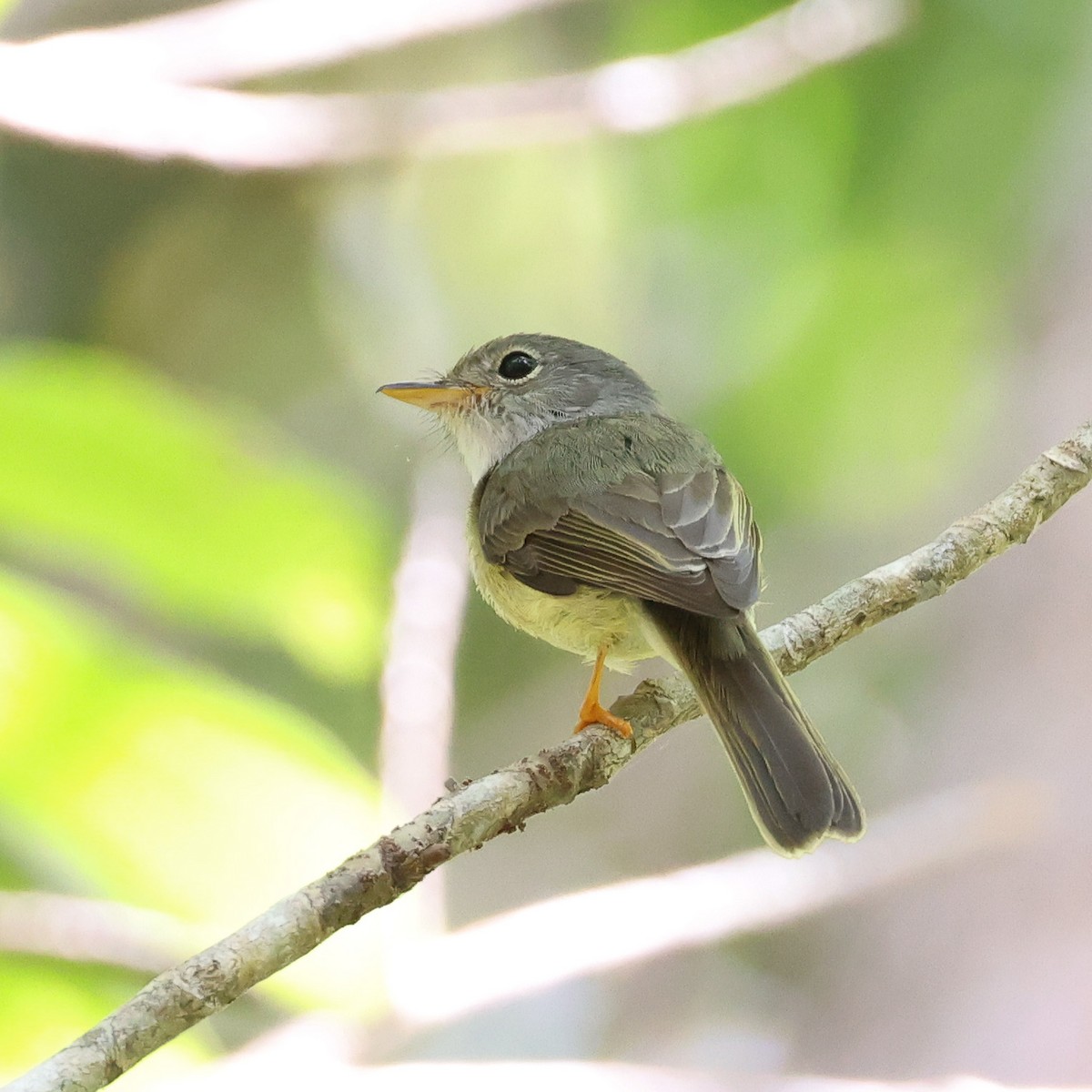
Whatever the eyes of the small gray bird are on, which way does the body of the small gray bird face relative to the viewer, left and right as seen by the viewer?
facing away from the viewer and to the left of the viewer
